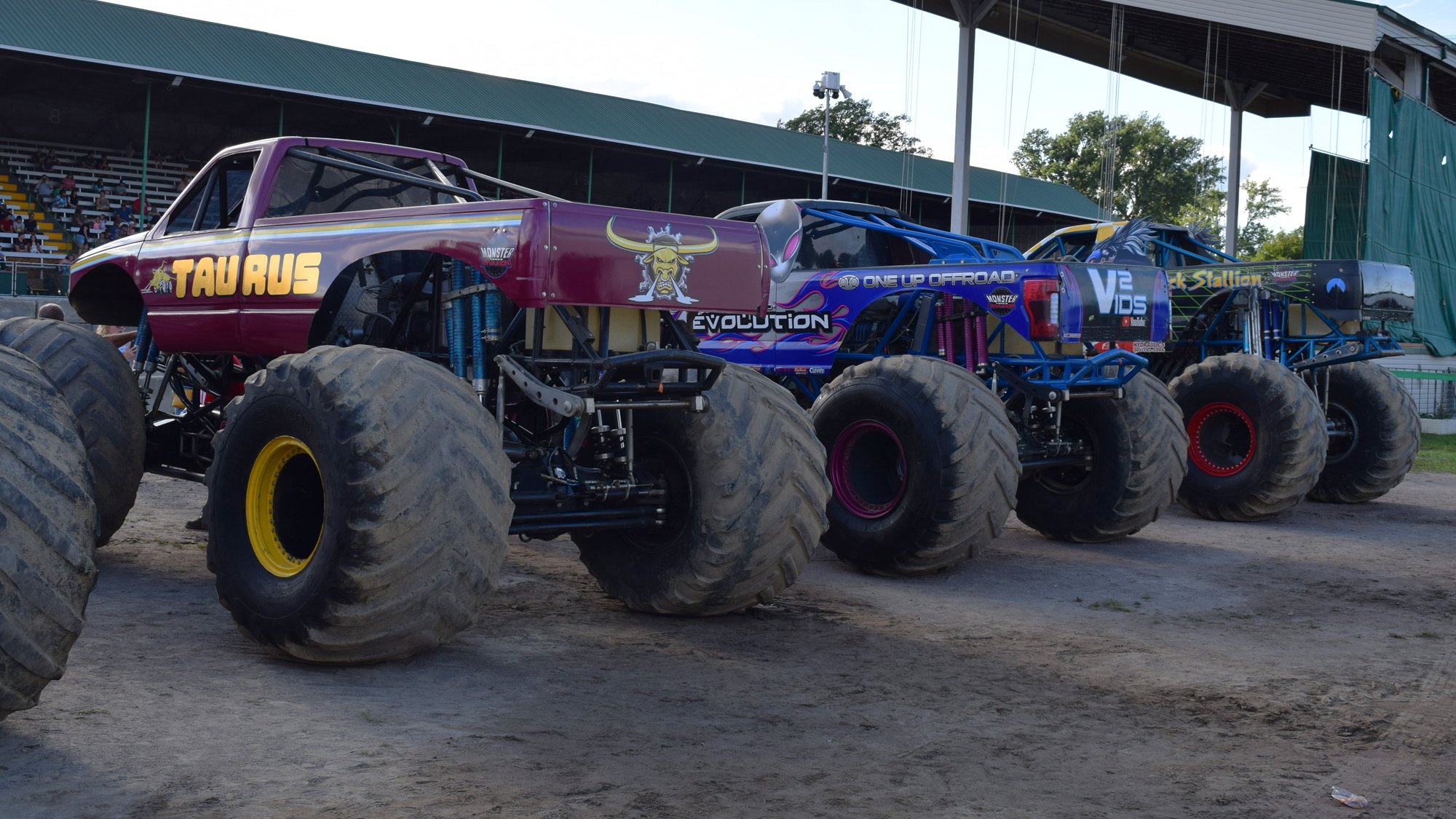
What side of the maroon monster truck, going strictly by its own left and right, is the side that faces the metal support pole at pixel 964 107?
right

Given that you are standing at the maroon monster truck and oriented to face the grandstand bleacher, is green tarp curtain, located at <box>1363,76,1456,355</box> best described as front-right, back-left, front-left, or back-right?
front-right

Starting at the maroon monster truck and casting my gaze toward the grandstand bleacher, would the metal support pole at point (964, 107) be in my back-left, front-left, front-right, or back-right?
front-right

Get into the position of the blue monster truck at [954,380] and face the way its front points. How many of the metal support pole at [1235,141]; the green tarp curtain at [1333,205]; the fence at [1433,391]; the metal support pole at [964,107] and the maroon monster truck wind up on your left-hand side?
1

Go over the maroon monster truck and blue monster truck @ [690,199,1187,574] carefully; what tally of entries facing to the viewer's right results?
0

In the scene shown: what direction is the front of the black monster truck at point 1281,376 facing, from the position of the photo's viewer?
facing away from the viewer and to the left of the viewer

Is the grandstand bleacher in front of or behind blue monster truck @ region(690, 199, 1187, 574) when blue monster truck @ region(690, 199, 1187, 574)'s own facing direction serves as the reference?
in front

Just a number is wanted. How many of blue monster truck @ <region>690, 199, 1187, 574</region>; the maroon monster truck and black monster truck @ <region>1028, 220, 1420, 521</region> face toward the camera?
0

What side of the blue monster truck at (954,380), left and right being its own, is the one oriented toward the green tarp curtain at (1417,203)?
right

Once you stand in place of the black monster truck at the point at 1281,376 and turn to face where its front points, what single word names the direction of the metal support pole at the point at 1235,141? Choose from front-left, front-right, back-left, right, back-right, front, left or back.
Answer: front-right

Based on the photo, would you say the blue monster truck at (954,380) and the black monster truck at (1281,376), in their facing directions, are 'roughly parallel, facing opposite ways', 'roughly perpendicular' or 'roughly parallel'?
roughly parallel

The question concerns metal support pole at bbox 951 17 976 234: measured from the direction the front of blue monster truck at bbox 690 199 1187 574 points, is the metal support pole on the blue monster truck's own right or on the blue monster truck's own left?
on the blue monster truck's own right

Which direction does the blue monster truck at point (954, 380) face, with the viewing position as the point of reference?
facing away from the viewer and to the left of the viewer

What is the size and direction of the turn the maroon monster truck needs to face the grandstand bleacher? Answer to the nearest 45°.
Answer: approximately 45° to its right

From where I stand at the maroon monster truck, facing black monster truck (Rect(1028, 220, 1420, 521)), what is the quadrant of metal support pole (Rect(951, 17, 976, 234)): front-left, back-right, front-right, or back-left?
front-left

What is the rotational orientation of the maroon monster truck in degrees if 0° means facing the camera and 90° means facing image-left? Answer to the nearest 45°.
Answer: approximately 135°
